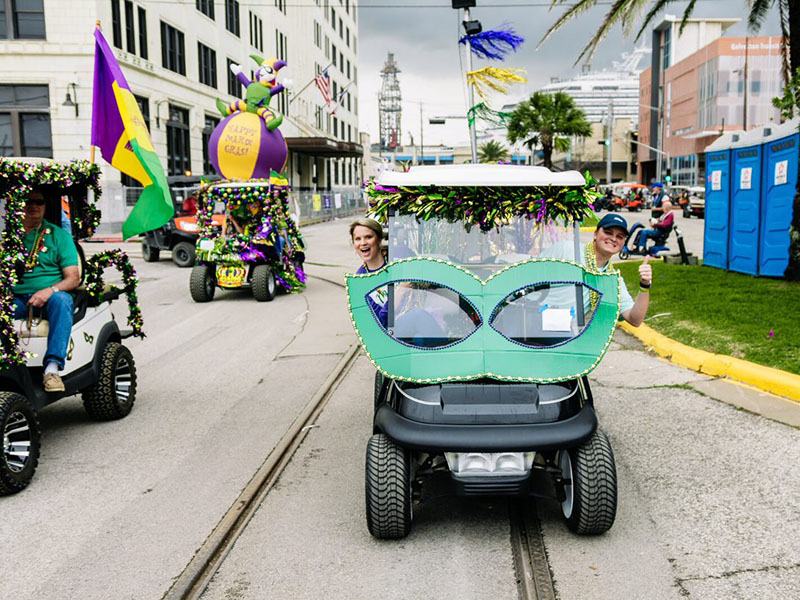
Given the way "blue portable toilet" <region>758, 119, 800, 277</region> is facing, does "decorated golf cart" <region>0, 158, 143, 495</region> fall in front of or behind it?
in front

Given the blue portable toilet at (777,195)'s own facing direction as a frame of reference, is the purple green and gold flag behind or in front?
in front

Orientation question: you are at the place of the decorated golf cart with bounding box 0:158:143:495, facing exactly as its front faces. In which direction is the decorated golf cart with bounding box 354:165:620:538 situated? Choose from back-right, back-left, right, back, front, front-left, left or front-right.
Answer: left

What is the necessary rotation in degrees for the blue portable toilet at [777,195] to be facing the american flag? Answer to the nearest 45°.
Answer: approximately 90° to its right

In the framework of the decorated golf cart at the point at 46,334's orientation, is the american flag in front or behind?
behind

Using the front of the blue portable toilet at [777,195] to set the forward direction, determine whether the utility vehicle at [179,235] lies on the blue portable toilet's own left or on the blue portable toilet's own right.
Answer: on the blue portable toilet's own right

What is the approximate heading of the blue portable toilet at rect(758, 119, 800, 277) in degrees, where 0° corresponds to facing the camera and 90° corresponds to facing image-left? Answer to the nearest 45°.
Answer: approximately 45°

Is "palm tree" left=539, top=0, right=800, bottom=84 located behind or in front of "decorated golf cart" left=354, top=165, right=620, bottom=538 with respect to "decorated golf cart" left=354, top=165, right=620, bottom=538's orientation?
behind

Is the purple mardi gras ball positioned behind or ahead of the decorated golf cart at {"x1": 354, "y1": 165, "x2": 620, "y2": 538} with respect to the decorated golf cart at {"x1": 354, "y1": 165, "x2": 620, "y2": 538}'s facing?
behind

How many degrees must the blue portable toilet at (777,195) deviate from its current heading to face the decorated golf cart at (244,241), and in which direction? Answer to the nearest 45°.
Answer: approximately 45° to its right

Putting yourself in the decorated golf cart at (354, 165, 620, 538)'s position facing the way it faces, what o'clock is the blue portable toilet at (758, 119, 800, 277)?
The blue portable toilet is roughly at 7 o'clock from the decorated golf cart.
